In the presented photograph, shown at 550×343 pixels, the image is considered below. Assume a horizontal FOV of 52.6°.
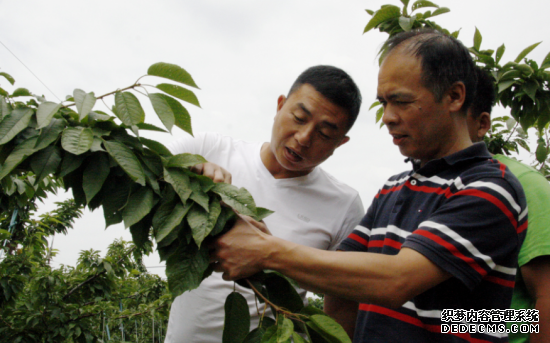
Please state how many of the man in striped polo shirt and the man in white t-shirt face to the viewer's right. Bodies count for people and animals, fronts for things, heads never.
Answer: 0

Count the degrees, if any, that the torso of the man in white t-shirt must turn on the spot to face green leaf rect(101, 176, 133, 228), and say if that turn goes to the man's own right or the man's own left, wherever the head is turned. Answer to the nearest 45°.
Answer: approximately 45° to the man's own right

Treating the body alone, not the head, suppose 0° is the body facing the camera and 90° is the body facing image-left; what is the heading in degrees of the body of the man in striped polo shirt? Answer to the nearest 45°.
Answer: approximately 45°

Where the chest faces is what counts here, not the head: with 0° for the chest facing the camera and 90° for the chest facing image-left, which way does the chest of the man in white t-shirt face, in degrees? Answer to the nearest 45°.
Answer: approximately 0°

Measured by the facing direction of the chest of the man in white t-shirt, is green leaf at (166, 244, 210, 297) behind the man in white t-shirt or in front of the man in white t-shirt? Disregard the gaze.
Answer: in front

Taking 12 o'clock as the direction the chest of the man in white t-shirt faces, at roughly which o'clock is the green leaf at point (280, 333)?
The green leaf is roughly at 12 o'clock from the man in white t-shirt.

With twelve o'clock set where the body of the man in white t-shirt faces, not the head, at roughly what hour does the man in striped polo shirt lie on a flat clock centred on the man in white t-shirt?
The man in striped polo shirt is roughly at 11 o'clock from the man in white t-shirt.
